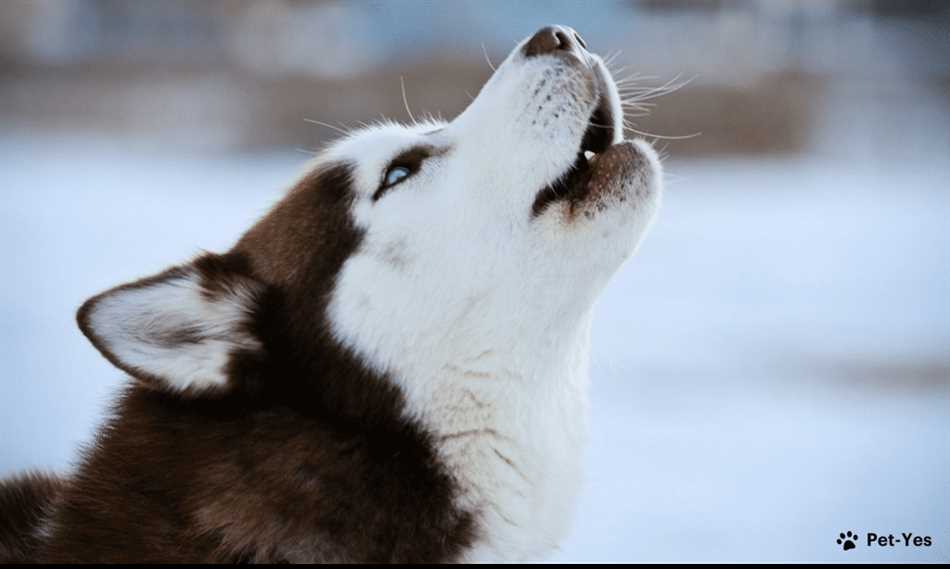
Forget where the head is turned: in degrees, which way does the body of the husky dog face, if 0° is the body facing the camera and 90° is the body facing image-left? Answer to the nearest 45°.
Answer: approximately 270°
